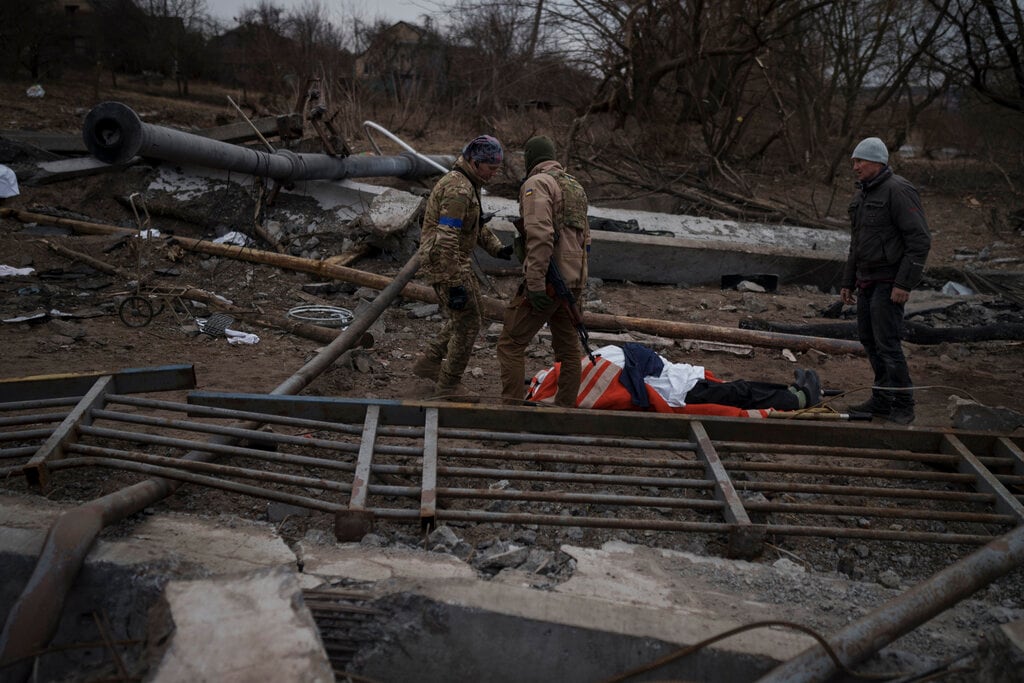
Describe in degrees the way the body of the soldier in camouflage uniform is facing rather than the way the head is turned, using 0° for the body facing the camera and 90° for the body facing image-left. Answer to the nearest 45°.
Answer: approximately 270°

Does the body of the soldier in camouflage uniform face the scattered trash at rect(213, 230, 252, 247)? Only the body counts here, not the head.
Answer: no

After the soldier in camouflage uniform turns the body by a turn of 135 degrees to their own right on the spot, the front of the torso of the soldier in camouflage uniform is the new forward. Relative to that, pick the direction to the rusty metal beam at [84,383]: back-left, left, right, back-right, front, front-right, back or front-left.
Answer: front

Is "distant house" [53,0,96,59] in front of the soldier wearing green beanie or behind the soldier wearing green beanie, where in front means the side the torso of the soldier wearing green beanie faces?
in front

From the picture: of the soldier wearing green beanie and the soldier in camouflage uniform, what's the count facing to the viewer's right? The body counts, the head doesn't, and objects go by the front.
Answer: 1

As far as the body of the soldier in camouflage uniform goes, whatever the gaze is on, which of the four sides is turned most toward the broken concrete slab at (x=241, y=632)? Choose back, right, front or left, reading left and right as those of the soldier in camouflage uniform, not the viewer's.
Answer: right

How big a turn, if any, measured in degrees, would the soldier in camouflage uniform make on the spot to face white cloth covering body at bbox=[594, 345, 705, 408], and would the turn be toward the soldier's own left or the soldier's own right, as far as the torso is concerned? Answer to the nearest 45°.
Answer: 0° — they already face it

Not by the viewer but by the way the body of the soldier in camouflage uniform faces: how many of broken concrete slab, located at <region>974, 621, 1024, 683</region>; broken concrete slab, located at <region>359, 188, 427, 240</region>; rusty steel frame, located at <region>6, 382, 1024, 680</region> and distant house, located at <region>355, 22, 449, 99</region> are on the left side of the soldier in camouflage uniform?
2

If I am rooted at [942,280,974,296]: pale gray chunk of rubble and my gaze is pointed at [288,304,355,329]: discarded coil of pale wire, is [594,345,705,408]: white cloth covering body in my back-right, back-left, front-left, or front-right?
front-left

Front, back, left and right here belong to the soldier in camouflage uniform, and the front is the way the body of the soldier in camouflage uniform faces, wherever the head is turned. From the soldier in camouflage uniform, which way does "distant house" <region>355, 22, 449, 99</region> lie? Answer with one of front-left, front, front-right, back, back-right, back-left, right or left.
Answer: left

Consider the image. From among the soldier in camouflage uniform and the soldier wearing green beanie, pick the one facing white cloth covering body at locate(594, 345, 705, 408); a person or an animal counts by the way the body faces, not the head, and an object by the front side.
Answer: the soldier in camouflage uniform
